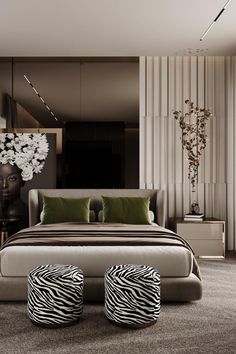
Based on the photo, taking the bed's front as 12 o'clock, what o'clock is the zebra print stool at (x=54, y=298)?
The zebra print stool is roughly at 1 o'clock from the bed.

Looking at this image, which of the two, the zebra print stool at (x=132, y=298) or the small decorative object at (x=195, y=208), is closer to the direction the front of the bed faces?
the zebra print stool

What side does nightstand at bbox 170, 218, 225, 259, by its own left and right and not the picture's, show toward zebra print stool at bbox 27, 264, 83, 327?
front

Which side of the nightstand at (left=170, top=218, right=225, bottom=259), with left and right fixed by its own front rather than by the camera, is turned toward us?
front

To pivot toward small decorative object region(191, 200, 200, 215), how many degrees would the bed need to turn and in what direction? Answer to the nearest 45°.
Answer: approximately 135° to its left

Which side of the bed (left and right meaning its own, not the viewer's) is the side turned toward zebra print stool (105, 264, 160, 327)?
front

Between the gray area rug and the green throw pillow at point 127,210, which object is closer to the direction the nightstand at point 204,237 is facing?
the gray area rug

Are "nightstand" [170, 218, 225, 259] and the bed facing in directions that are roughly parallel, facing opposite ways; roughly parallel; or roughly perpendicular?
roughly parallel

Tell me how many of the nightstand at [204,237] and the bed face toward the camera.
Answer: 2

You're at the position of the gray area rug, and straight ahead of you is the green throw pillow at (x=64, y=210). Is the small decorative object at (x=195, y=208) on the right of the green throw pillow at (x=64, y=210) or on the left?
right

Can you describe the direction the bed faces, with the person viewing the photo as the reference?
facing the viewer

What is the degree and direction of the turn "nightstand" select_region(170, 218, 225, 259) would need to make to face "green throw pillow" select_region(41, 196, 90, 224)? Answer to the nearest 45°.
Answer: approximately 90° to its right

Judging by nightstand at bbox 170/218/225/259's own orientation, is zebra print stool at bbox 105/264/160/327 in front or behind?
in front
